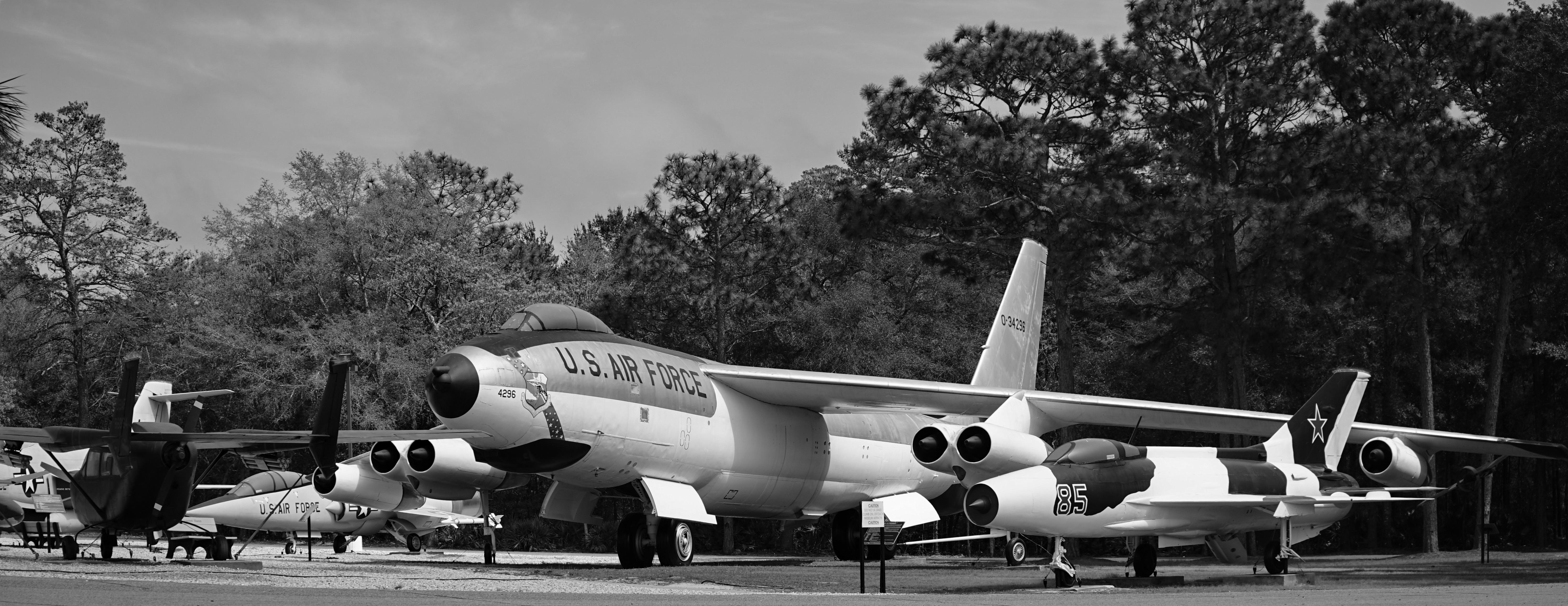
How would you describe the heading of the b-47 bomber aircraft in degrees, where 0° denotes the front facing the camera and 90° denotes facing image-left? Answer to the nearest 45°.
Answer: approximately 45°

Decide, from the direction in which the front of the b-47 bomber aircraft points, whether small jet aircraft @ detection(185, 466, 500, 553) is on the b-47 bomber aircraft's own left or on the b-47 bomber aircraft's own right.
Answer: on the b-47 bomber aircraft's own right

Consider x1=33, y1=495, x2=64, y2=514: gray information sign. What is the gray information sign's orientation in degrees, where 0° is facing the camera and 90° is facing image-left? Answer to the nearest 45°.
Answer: approximately 0°
